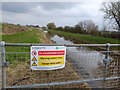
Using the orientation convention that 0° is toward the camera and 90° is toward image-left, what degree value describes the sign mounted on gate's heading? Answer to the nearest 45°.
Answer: approximately 0°
